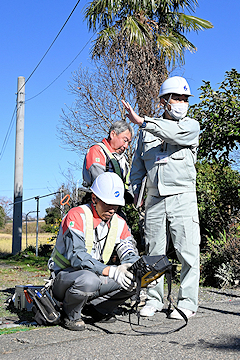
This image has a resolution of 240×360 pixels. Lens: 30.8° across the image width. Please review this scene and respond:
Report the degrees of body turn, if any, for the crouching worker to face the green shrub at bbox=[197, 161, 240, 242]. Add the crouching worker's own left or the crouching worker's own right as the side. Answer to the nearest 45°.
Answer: approximately 90° to the crouching worker's own left

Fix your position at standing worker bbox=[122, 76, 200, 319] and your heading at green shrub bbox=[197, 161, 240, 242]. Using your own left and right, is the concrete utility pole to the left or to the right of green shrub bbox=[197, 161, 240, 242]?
left

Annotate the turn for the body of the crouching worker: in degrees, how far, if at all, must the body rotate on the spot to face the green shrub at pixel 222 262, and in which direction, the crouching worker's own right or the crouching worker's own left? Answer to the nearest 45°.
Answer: approximately 90° to the crouching worker's own left

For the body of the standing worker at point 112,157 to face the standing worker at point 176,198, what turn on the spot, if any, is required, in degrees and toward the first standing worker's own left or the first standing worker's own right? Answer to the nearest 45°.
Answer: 0° — they already face them

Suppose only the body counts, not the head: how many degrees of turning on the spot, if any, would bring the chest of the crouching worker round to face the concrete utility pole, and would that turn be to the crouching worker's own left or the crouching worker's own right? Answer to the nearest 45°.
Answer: approximately 135° to the crouching worker's own left

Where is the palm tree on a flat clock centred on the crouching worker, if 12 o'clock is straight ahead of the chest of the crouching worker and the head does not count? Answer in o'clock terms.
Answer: The palm tree is roughly at 8 o'clock from the crouching worker.

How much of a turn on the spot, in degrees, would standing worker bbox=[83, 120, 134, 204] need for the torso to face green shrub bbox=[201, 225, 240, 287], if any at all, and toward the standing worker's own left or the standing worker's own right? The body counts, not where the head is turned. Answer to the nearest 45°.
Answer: approximately 90° to the standing worker's own left

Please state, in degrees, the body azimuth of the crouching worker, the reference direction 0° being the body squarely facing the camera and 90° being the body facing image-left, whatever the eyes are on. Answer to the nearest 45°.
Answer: approximately 315°
